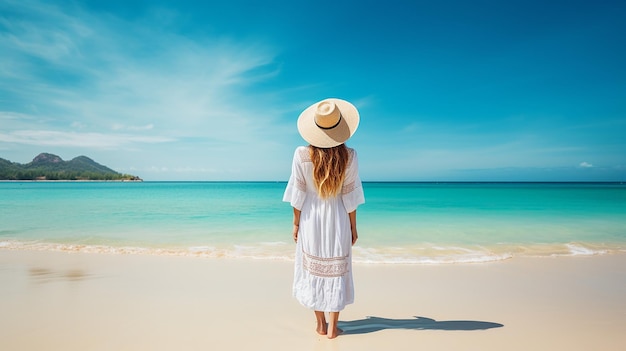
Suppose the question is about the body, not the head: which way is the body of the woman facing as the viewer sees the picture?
away from the camera

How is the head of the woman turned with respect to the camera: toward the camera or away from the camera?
away from the camera
